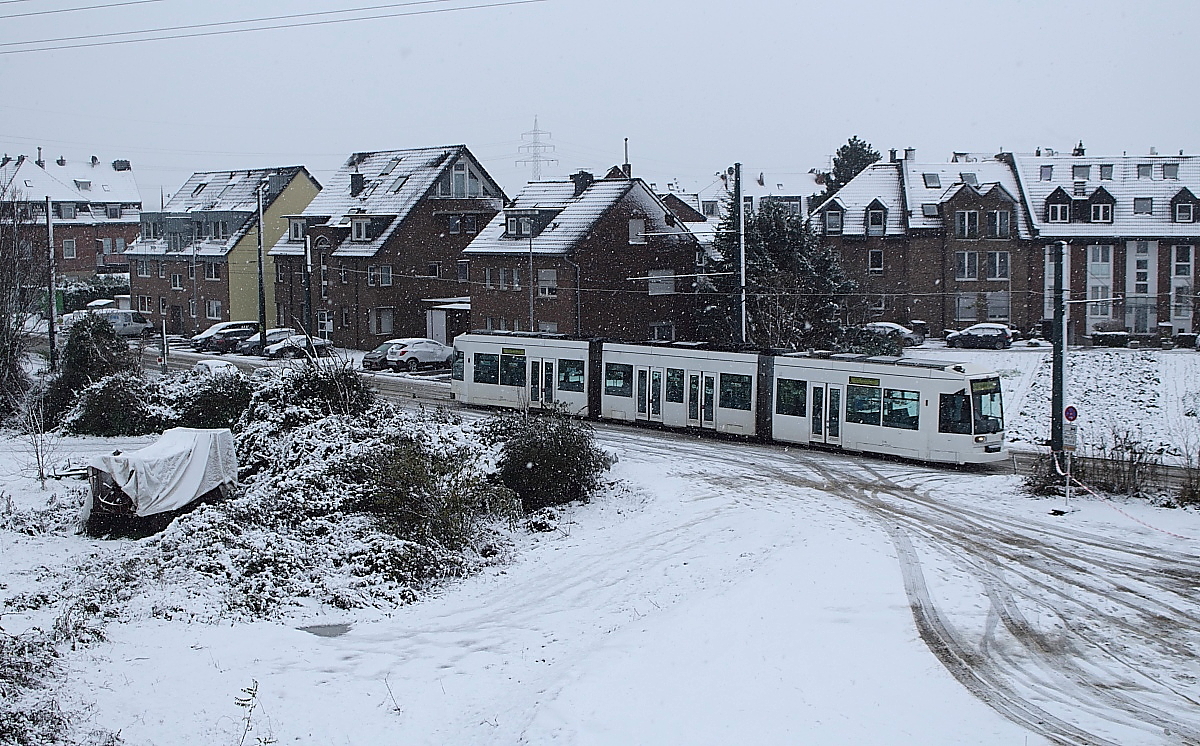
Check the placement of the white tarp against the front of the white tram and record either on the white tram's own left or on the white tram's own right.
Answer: on the white tram's own right

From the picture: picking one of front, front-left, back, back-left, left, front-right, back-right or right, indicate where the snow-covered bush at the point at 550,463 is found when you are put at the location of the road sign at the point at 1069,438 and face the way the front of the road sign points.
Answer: front-right

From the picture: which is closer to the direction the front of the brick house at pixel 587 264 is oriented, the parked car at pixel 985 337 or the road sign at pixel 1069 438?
the road sign

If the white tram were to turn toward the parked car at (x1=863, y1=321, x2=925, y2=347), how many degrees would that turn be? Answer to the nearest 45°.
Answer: approximately 135° to its left

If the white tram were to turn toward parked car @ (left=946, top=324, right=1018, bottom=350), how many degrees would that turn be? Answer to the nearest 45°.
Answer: approximately 90° to its left

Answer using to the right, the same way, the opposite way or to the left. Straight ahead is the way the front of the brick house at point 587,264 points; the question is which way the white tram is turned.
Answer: to the left

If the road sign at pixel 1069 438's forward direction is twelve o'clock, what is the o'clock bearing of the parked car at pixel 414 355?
The parked car is roughly at 4 o'clock from the road sign.

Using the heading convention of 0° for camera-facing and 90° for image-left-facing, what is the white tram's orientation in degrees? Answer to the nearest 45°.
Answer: approximately 315°

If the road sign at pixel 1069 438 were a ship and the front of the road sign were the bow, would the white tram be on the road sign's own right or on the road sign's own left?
on the road sign's own right

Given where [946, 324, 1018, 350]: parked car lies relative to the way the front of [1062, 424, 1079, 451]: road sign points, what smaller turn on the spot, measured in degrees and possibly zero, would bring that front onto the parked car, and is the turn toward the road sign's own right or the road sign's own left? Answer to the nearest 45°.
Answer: approximately 180°
